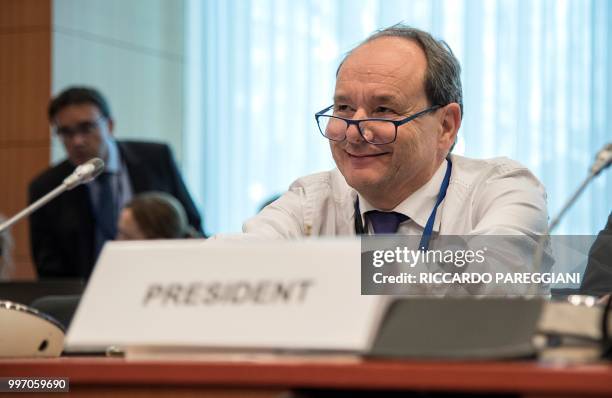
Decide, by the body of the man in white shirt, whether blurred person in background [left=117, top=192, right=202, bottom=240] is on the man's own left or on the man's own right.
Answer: on the man's own right

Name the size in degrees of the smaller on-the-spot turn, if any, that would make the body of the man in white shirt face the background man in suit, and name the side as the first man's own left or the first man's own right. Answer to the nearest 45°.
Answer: approximately 90° to the first man's own right

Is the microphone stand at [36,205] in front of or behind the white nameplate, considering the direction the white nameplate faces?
behind

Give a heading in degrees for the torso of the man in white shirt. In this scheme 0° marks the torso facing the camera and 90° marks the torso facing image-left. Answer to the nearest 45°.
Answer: approximately 45°

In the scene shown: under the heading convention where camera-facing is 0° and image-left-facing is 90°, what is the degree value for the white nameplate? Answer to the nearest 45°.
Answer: approximately 0°

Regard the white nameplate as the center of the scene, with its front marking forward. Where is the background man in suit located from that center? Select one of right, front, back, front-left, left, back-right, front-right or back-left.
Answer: back

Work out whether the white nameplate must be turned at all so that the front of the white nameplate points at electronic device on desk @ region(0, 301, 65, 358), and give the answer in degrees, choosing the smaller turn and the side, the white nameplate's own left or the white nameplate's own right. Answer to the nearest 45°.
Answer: approximately 135° to the white nameplate's own right
